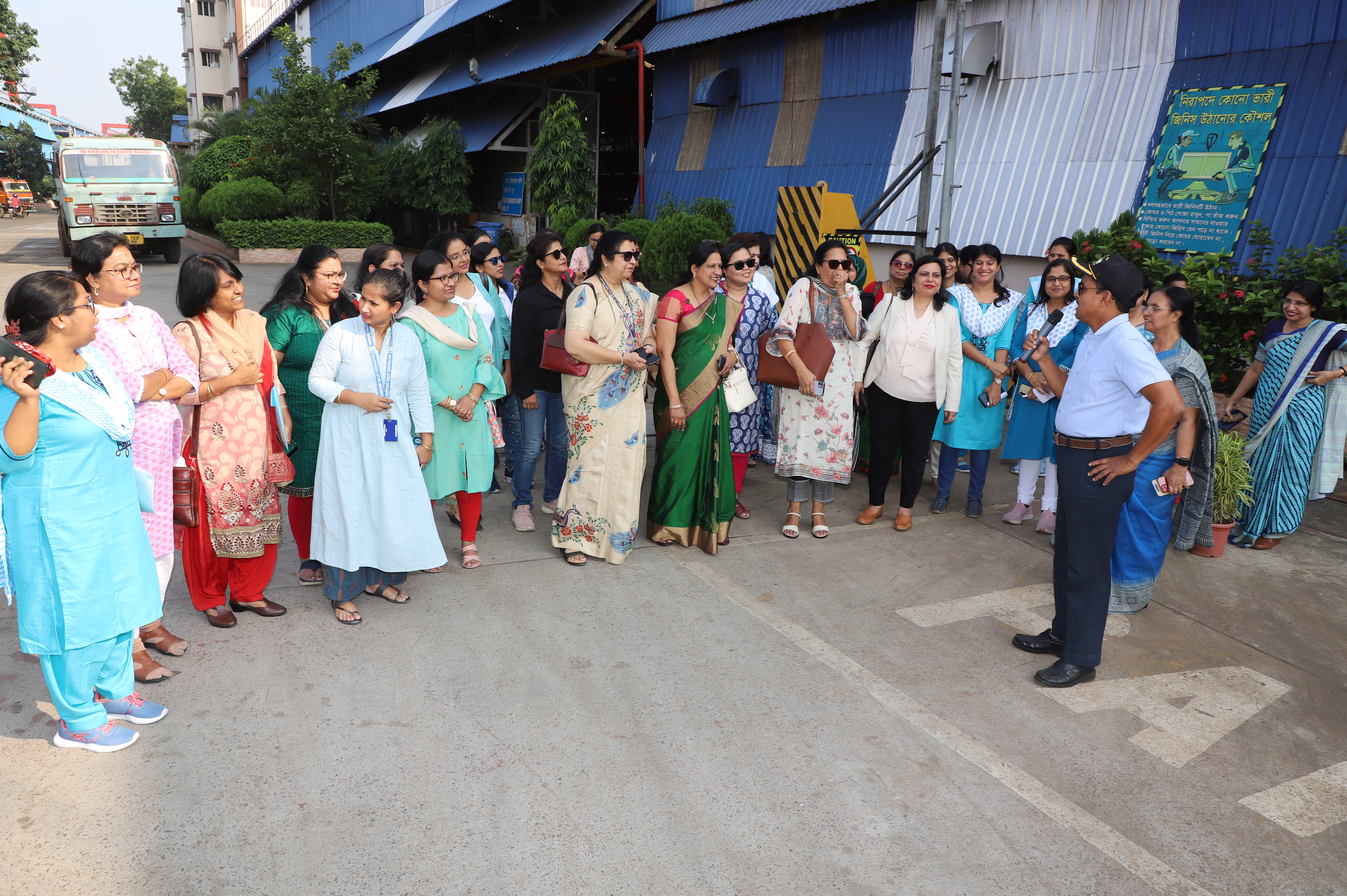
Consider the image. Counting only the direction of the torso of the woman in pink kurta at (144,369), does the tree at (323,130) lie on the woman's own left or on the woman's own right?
on the woman's own left

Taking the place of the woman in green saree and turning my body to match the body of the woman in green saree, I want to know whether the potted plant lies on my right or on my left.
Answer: on my left

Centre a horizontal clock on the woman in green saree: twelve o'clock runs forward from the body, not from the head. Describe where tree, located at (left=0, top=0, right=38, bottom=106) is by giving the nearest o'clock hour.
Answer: The tree is roughly at 6 o'clock from the woman in green saree.

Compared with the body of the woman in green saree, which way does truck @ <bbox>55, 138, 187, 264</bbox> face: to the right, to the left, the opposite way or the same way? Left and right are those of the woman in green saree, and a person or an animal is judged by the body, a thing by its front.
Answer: the same way

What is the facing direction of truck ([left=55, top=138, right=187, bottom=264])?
toward the camera

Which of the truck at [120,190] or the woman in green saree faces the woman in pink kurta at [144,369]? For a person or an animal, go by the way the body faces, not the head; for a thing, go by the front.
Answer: the truck

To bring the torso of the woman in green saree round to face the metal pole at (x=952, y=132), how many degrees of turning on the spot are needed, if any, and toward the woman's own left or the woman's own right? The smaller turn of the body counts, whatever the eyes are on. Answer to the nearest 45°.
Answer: approximately 90° to the woman's own left

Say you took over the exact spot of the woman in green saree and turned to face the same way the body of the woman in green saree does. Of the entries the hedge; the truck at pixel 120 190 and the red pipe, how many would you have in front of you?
0

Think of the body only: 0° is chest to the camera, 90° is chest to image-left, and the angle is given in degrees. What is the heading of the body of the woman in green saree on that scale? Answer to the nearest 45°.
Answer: approximately 315°

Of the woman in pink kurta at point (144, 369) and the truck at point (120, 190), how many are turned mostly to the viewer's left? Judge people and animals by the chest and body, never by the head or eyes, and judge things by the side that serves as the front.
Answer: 0

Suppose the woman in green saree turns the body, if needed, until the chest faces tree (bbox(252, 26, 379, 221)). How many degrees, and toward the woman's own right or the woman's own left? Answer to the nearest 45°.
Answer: approximately 180°

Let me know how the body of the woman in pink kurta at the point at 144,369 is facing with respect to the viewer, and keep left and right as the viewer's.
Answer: facing the viewer and to the right of the viewer

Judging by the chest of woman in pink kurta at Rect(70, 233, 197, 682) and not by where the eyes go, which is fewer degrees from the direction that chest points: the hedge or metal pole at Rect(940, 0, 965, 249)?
the metal pole

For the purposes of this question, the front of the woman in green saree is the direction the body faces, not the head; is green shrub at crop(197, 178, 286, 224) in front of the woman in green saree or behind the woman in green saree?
behind

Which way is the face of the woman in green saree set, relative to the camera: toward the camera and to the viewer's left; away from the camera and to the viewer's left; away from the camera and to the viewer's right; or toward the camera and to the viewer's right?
toward the camera and to the viewer's right

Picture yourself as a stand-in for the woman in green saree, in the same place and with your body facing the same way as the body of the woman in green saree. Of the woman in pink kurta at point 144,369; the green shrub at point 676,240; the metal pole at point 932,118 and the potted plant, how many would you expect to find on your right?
1
